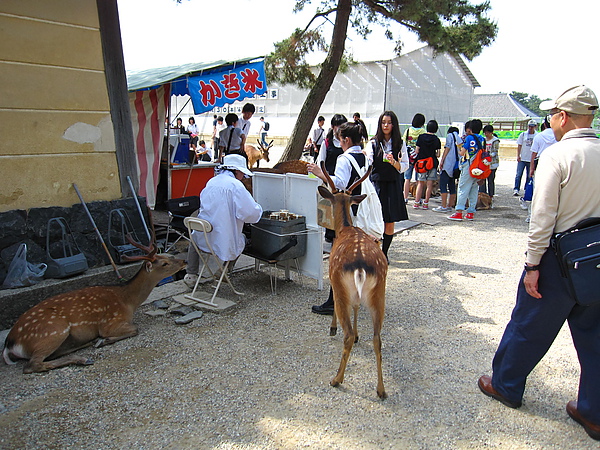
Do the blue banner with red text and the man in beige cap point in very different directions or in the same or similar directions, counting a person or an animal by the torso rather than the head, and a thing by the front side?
very different directions

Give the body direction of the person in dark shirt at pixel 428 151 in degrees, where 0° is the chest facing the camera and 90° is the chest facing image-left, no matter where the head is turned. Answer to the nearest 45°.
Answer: approximately 180°

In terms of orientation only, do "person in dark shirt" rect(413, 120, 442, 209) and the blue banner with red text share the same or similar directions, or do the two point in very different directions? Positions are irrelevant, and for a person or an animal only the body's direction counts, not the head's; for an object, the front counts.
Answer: very different directions

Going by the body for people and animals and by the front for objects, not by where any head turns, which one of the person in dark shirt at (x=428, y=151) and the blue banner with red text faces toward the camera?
the blue banner with red text

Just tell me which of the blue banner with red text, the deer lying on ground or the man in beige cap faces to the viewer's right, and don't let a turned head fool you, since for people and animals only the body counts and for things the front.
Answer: the deer lying on ground

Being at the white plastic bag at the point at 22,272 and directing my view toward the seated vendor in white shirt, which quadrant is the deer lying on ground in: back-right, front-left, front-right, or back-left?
front-right

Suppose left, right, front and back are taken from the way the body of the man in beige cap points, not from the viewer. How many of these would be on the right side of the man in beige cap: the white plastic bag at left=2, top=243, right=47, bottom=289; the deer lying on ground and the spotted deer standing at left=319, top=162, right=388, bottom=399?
0

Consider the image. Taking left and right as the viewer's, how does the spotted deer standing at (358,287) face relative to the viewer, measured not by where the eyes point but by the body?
facing away from the viewer

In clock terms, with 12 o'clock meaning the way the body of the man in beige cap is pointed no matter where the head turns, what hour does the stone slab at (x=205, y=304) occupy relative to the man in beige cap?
The stone slab is roughly at 11 o'clock from the man in beige cap.

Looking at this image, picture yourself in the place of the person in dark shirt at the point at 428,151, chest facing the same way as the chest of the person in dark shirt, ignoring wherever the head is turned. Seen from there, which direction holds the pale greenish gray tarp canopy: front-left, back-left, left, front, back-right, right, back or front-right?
back-left

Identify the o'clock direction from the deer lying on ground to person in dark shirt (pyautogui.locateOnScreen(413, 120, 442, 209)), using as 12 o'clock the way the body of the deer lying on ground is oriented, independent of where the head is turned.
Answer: The person in dark shirt is roughly at 11 o'clock from the deer lying on ground.

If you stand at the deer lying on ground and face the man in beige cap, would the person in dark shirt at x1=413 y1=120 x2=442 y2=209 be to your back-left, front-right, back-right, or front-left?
front-left

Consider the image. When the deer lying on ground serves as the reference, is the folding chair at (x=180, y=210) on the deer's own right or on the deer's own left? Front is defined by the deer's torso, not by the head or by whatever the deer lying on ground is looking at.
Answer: on the deer's own left

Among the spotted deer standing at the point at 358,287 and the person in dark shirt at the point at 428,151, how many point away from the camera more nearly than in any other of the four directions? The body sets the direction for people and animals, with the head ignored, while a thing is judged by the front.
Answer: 2

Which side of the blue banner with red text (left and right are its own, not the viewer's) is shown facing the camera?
front

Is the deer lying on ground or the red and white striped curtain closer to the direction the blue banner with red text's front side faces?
the deer lying on ground

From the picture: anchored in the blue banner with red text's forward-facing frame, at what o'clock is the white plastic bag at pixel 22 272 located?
The white plastic bag is roughly at 1 o'clock from the blue banner with red text.

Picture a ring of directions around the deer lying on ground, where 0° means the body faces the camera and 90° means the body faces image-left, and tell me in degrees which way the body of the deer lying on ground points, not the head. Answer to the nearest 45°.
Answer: approximately 270°

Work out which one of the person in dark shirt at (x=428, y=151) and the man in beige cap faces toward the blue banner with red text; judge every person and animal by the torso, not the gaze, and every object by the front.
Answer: the man in beige cap

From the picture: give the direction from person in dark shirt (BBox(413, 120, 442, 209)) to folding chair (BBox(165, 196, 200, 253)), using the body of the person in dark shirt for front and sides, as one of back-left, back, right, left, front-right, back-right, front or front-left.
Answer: back-left
